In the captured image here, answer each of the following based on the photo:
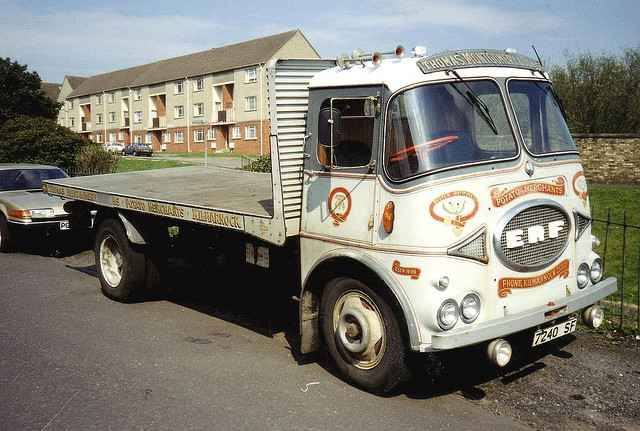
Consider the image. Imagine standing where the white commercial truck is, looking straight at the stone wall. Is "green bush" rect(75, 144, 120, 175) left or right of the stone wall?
left

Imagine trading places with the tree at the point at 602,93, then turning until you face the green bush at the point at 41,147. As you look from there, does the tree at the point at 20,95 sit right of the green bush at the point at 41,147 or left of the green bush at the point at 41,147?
right

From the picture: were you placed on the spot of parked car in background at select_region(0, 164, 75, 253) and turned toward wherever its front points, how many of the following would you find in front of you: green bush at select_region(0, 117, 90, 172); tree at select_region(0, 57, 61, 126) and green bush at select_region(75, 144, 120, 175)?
0

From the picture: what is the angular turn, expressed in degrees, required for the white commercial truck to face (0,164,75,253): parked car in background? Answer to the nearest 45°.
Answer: approximately 180°

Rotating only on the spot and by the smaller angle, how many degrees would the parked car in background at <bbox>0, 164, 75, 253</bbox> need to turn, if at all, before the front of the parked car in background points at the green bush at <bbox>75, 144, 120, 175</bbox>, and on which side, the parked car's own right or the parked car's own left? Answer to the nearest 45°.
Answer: approximately 135° to the parked car's own left

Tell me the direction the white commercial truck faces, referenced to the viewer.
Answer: facing the viewer and to the right of the viewer

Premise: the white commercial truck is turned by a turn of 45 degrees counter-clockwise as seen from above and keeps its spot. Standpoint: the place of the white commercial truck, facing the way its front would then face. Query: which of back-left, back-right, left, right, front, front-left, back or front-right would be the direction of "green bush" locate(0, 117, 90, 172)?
back-left

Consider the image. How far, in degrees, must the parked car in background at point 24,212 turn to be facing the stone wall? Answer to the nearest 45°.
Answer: approximately 45° to its left

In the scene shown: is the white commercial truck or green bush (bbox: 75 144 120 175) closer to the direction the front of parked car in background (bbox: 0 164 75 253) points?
the white commercial truck

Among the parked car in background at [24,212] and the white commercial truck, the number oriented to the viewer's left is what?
0

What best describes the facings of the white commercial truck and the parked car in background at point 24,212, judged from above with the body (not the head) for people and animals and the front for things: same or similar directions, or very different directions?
same or similar directions

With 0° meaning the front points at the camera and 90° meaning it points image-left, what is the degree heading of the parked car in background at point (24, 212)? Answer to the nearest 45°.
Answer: approximately 315°
